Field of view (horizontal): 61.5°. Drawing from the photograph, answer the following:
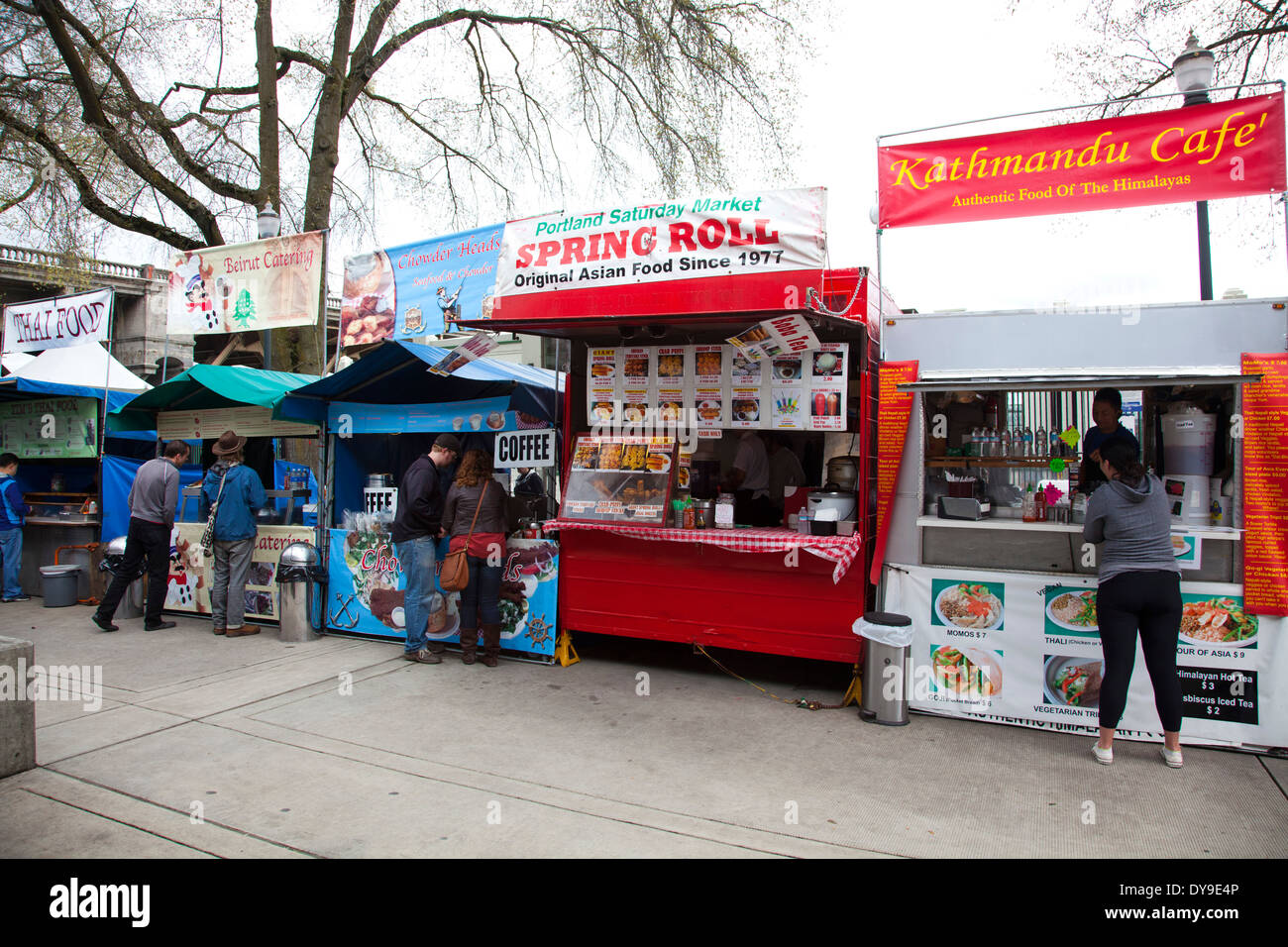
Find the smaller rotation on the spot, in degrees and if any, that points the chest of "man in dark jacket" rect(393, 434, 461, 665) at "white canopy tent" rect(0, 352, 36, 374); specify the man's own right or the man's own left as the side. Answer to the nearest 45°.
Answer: approximately 135° to the man's own left

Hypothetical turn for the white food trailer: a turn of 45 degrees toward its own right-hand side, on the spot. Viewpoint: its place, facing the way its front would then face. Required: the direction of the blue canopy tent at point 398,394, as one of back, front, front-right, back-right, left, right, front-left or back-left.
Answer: front-right

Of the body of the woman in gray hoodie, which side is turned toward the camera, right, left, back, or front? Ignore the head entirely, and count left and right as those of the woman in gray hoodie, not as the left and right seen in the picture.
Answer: back

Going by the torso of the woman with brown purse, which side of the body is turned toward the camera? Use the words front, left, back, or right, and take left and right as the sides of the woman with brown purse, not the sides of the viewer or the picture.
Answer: back

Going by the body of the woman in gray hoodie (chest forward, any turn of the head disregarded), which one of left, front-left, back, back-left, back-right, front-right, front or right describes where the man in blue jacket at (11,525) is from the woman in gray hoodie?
left

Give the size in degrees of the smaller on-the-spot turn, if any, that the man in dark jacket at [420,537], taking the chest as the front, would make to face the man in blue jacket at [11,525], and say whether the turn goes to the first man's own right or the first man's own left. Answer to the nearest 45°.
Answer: approximately 135° to the first man's own left

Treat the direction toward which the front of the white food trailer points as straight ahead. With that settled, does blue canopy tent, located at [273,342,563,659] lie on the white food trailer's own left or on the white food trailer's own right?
on the white food trailer's own right

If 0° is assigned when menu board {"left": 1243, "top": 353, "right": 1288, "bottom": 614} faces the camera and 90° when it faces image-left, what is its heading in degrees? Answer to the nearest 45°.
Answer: approximately 0°
